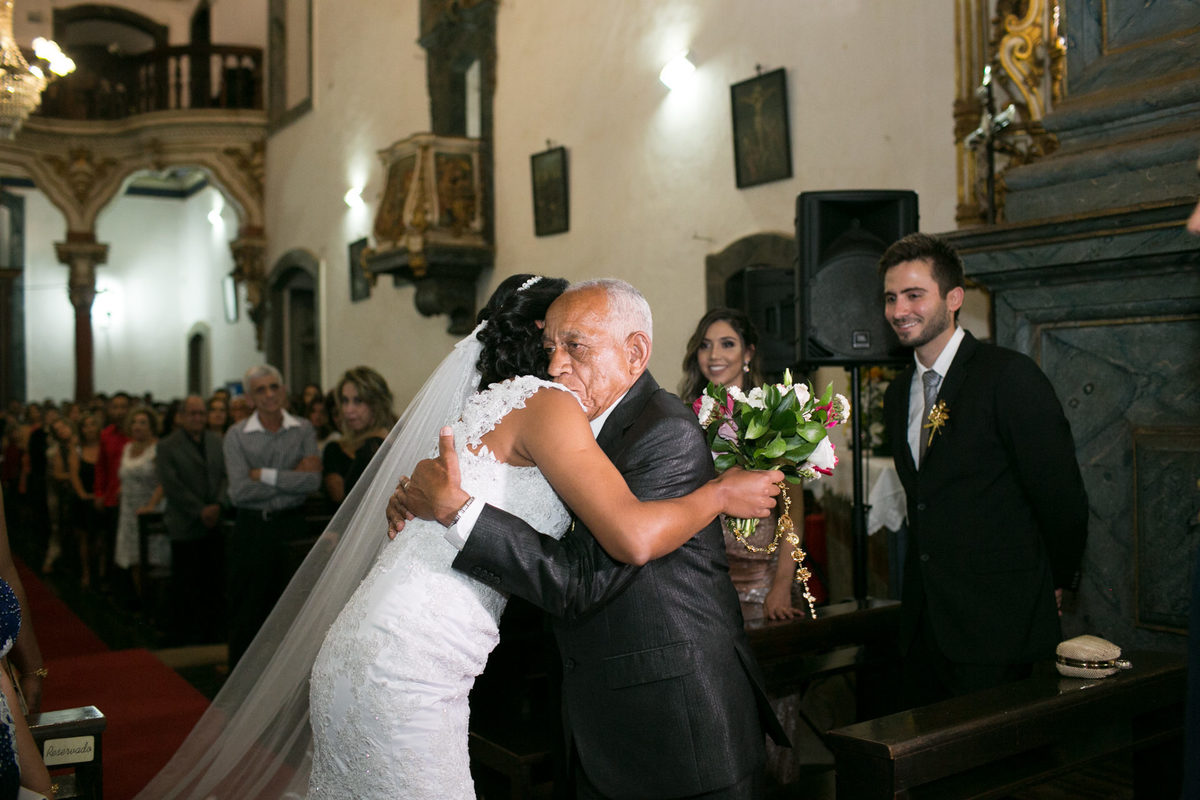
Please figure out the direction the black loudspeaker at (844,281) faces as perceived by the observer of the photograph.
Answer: facing the viewer

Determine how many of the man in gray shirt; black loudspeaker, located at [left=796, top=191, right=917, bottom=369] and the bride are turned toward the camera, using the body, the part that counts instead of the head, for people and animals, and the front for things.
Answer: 2

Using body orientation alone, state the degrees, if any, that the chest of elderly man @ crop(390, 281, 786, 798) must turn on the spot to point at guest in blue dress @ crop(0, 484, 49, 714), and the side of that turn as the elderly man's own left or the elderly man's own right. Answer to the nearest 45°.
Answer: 0° — they already face them

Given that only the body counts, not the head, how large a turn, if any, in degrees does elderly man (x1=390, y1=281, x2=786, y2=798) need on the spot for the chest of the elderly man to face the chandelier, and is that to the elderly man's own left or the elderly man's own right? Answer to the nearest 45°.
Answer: approximately 45° to the elderly man's own right

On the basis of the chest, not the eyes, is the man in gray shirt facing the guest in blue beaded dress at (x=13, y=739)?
yes

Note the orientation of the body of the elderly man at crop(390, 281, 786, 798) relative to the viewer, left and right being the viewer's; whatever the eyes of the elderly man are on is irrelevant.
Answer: facing to the left of the viewer

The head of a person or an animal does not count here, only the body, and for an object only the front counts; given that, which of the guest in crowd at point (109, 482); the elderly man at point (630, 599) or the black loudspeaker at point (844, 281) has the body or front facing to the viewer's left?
the elderly man

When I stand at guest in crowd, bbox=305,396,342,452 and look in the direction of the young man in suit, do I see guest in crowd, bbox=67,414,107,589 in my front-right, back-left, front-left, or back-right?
back-right

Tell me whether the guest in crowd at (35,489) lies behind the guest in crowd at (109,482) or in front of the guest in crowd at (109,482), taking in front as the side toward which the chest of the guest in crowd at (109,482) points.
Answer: behind

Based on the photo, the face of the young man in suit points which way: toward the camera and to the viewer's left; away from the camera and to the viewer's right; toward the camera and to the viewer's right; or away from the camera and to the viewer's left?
toward the camera and to the viewer's left

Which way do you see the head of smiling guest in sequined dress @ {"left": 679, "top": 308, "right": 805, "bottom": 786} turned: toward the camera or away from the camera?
toward the camera

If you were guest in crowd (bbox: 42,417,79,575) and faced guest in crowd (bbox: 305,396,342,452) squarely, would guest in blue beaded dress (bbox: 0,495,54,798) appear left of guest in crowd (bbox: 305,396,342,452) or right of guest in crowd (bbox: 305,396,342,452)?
right

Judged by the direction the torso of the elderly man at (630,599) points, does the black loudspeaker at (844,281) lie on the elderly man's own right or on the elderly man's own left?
on the elderly man's own right

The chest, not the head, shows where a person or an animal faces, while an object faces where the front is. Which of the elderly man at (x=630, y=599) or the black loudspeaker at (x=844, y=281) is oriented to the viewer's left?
the elderly man

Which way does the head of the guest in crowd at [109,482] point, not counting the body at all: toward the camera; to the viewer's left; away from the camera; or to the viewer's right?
toward the camera

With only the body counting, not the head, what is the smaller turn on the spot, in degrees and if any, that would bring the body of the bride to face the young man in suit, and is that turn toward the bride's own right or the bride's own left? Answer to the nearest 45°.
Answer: approximately 45° to the bride's own right

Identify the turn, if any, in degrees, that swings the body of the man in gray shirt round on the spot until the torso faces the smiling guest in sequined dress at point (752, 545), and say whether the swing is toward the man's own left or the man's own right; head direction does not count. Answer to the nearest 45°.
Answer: approximately 45° to the man's own left

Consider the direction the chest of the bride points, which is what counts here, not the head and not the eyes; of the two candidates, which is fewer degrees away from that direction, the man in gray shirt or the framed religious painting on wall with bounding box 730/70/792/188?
the framed religious painting on wall
